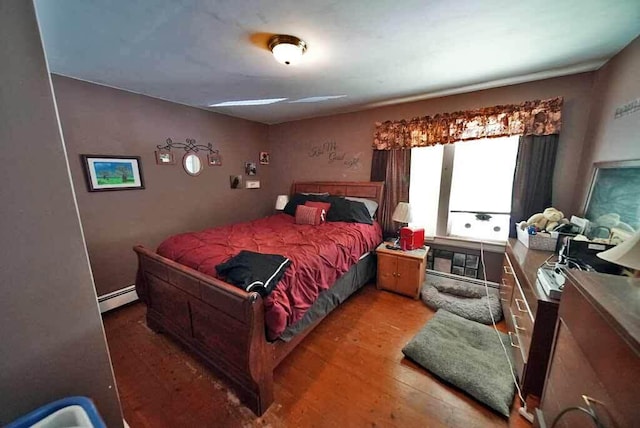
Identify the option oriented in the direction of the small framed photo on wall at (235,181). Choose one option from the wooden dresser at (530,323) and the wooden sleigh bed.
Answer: the wooden dresser

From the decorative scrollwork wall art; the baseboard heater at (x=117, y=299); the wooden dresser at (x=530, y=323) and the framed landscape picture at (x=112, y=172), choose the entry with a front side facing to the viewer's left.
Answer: the wooden dresser

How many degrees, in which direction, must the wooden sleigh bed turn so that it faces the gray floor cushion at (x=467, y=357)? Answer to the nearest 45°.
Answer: approximately 135° to its left

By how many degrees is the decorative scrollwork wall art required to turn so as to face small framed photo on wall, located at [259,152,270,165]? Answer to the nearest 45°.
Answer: approximately 90° to its left
